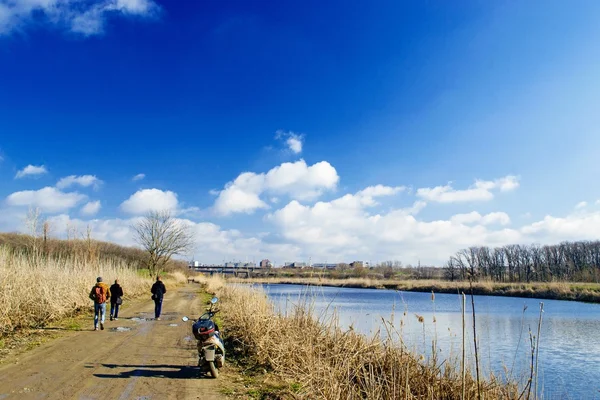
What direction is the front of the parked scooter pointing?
away from the camera

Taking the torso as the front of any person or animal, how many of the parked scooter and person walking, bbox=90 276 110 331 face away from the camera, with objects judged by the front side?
2

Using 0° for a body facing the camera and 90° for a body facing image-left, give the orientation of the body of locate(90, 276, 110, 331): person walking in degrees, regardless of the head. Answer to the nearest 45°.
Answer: approximately 180°

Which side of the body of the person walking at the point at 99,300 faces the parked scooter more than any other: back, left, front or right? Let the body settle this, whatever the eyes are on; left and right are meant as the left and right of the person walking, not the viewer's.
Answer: back
